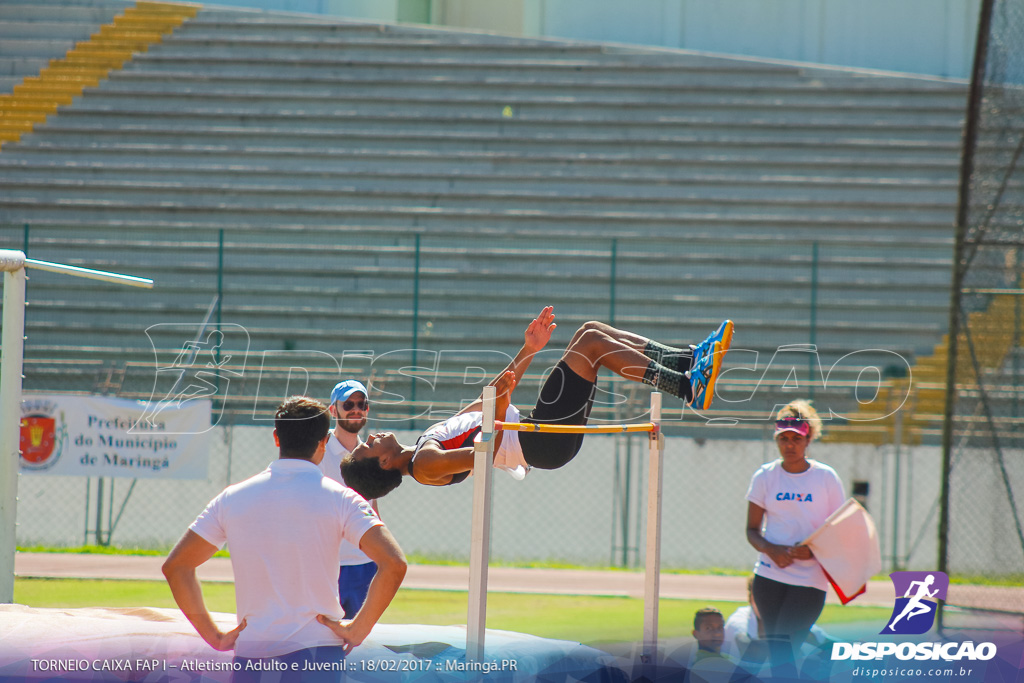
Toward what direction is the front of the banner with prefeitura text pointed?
toward the camera

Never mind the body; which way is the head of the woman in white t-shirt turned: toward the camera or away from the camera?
toward the camera

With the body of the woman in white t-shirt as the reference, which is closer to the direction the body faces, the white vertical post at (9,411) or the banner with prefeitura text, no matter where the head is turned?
the white vertical post

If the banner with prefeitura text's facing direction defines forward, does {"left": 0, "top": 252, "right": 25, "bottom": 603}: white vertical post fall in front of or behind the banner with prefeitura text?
in front

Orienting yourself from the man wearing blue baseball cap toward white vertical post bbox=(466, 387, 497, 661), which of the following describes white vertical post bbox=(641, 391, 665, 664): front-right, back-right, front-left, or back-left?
front-left

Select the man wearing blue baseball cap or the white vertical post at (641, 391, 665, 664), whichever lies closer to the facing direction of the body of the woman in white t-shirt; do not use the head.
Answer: the white vertical post

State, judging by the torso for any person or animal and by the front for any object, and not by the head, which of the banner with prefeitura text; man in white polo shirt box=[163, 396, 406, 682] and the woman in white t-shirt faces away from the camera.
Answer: the man in white polo shirt

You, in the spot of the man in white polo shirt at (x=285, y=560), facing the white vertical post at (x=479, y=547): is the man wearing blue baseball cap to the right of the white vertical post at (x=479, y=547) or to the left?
left

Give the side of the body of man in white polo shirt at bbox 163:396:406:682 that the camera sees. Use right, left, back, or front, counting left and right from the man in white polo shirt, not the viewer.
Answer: back

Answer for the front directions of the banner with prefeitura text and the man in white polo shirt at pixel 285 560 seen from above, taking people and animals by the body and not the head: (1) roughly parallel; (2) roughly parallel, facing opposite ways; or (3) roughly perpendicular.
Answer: roughly parallel, facing opposite ways

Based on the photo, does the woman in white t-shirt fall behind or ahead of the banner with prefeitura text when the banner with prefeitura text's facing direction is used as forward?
ahead

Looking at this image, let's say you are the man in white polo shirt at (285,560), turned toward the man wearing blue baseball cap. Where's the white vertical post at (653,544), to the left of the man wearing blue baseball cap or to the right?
right

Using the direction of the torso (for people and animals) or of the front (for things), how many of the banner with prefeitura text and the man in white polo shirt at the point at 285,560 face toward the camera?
1

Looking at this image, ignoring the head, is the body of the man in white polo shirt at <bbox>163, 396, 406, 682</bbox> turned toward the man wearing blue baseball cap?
yes

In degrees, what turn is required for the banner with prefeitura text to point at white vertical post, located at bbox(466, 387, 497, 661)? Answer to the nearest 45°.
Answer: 0° — it already faces it

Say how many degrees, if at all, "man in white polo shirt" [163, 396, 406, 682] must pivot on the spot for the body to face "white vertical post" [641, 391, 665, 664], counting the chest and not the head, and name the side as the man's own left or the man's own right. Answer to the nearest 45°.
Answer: approximately 45° to the man's own right

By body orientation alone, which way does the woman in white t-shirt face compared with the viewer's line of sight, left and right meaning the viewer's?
facing the viewer
